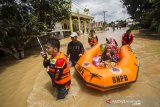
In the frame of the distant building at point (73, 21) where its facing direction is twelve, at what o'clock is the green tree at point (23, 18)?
The green tree is roughly at 2 o'clock from the distant building.

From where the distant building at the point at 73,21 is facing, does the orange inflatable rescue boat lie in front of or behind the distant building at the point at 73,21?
in front

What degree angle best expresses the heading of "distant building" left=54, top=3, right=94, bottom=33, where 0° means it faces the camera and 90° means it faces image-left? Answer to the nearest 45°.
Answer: approximately 315°

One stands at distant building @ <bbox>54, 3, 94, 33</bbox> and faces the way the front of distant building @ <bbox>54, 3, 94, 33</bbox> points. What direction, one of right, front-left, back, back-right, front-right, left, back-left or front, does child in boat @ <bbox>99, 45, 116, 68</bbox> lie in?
front-right
